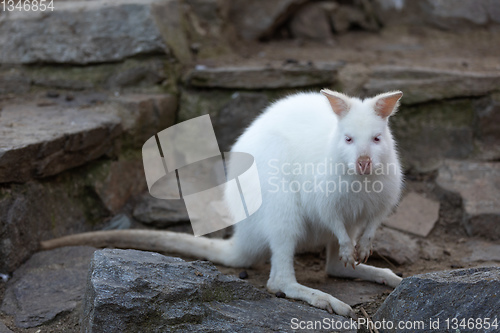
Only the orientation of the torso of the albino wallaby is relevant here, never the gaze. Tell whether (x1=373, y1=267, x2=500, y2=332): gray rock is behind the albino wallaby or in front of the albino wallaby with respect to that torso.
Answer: in front

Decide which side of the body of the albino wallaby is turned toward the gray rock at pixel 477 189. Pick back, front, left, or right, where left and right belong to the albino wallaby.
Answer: left

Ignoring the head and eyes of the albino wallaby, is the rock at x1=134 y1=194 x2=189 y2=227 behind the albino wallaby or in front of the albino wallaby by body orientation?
behind

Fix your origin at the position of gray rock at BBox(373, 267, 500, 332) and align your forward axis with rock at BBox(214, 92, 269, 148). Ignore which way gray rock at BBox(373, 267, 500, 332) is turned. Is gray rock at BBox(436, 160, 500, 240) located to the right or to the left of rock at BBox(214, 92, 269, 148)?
right

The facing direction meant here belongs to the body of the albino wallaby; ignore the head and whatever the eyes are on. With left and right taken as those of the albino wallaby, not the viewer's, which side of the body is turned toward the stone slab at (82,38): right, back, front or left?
back

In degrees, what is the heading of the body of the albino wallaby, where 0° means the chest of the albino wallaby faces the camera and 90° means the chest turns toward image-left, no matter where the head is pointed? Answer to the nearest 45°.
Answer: approximately 315°

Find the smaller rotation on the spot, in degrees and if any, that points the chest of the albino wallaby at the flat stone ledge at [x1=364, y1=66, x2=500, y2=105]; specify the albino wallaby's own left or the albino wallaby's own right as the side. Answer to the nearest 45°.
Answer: approximately 90° to the albino wallaby's own left

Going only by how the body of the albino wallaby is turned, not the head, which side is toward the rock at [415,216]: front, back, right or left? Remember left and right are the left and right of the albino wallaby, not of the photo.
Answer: left

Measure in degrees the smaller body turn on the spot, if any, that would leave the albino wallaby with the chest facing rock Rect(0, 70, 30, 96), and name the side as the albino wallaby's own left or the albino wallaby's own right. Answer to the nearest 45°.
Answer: approximately 180°

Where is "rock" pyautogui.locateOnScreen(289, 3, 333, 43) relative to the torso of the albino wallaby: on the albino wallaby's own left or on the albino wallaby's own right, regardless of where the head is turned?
on the albino wallaby's own left
